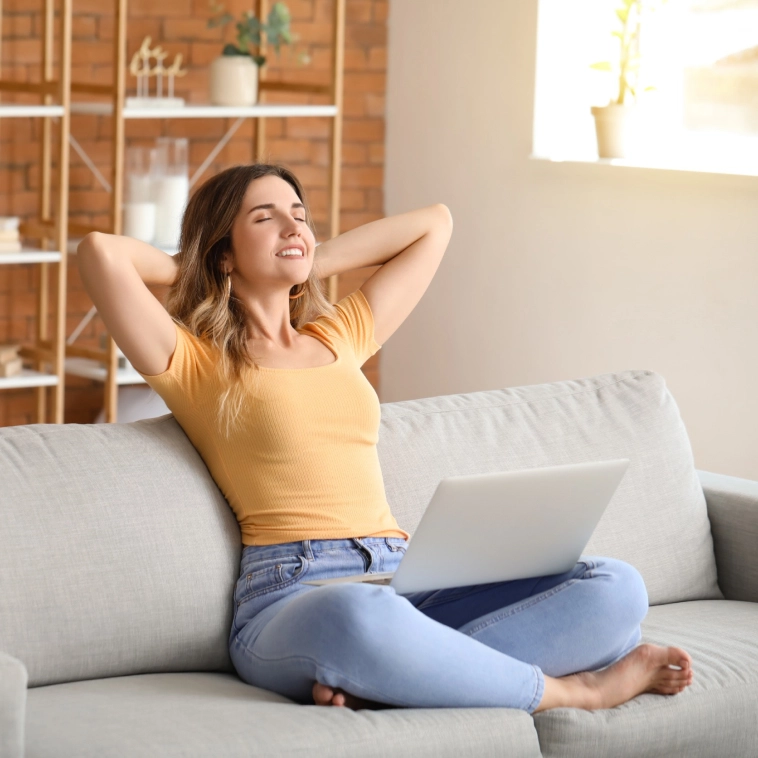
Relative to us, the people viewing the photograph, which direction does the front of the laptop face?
facing away from the viewer and to the left of the viewer

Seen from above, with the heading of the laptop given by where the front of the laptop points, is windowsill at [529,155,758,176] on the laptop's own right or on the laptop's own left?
on the laptop's own right

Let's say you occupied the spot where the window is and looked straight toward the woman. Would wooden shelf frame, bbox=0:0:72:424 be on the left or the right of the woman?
right

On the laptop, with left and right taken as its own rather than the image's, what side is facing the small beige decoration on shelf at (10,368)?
front

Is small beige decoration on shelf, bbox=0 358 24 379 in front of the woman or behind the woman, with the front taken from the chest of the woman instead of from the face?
behind

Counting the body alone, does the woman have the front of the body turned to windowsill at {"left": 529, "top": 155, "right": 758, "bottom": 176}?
no

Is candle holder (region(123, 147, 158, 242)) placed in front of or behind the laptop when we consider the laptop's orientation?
in front

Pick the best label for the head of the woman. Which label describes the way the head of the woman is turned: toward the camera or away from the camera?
toward the camera

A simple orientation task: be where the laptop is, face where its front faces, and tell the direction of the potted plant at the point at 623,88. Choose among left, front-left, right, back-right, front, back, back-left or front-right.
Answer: front-right

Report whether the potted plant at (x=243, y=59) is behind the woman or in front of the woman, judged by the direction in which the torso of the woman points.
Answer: behind

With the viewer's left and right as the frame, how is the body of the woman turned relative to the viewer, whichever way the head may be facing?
facing the viewer and to the right of the viewer

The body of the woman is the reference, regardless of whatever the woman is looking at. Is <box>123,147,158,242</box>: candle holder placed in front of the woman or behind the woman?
behind

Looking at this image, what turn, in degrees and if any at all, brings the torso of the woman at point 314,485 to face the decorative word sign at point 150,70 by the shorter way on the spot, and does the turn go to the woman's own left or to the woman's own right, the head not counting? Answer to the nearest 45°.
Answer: approximately 135° to the woman's own left

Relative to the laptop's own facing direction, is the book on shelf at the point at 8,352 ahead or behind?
ahead
